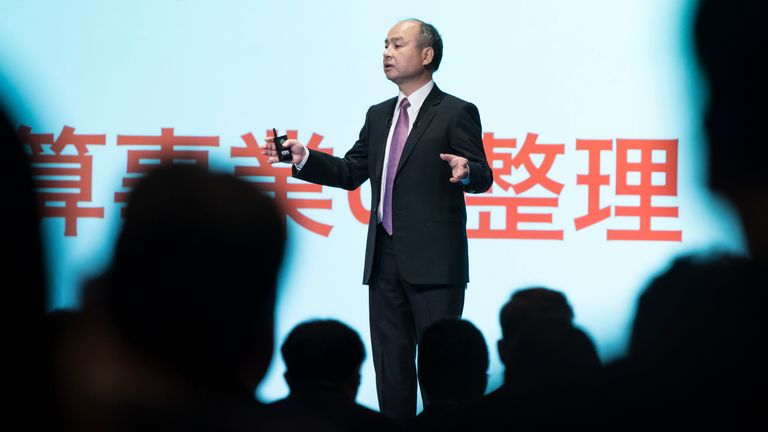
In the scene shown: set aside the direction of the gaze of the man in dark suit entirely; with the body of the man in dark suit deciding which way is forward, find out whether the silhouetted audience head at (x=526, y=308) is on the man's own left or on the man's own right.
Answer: on the man's own left

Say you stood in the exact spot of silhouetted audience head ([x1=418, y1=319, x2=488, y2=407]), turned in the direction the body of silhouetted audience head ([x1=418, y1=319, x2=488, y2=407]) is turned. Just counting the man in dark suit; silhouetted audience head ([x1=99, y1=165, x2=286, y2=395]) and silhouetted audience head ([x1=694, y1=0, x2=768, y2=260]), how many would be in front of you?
1

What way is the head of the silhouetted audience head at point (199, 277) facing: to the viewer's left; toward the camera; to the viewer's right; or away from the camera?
away from the camera

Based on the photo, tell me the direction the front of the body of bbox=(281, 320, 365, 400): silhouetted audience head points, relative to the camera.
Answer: away from the camera

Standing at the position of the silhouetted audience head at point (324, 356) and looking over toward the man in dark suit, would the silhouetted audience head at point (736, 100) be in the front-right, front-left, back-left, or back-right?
back-right

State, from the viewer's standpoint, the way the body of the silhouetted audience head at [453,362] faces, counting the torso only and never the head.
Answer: away from the camera

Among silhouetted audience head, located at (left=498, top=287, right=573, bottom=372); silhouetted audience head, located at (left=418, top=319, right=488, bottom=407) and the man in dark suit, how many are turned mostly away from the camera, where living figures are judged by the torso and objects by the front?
2

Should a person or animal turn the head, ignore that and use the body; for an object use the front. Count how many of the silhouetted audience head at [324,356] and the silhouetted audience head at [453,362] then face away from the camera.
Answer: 2

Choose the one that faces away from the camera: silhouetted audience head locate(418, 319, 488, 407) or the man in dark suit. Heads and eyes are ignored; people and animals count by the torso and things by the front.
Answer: the silhouetted audience head

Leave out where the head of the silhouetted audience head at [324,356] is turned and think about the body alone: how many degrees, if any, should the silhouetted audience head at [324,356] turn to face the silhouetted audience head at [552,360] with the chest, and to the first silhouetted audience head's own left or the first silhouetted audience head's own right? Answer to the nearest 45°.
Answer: approximately 135° to the first silhouetted audience head's own right

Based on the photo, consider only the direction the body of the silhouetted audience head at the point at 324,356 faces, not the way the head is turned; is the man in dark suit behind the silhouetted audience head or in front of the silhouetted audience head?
in front

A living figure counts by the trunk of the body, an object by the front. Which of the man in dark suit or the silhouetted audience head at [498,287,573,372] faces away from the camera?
the silhouetted audience head

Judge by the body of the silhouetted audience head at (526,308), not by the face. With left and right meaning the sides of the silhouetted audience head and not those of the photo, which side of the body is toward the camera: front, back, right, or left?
back

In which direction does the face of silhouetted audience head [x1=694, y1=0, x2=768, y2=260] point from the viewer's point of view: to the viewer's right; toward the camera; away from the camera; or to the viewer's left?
away from the camera

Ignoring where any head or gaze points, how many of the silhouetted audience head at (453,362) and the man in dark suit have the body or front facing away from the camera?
1

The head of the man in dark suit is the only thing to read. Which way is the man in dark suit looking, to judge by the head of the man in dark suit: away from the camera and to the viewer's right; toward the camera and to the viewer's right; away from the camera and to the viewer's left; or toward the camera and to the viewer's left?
toward the camera and to the viewer's left

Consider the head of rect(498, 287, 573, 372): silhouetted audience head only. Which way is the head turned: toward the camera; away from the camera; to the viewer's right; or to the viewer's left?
away from the camera
